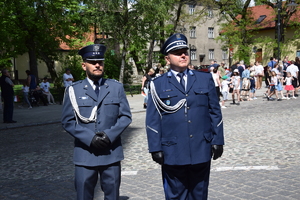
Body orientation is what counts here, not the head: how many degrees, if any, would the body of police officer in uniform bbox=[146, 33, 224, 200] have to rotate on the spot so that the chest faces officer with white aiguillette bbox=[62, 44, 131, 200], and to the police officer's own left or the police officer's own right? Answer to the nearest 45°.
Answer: approximately 90° to the police officer's own right

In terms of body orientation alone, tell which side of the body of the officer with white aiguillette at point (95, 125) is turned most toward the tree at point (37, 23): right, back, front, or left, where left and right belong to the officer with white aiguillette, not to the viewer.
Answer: back

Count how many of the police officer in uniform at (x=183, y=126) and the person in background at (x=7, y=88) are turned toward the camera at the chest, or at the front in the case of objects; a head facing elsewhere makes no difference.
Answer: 1

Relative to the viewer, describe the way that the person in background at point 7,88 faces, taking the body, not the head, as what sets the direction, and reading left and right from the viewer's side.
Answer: facing to the right of the viewer

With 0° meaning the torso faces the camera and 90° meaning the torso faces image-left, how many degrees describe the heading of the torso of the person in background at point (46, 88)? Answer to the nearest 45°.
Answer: approximately 315°

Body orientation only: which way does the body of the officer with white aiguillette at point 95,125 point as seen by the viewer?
toward the camera

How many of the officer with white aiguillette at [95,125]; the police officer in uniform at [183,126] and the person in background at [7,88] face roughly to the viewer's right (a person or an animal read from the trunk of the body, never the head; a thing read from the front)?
1

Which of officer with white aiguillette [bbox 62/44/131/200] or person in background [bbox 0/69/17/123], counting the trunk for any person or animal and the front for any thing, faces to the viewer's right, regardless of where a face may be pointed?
the person in background

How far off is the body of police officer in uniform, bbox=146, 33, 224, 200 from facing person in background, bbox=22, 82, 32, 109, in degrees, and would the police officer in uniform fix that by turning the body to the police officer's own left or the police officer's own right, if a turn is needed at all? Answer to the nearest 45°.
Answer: approximately 135° to the police officer's own right

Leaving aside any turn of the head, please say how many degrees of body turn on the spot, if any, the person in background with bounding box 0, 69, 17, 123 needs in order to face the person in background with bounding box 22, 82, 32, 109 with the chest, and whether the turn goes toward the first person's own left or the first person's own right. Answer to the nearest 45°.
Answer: approximately 90° to the first person's own left
